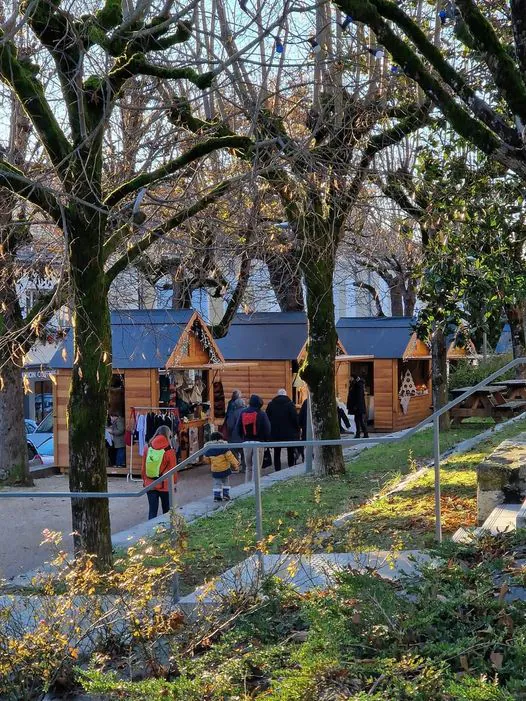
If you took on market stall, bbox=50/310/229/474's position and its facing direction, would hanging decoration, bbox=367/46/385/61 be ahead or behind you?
ahead

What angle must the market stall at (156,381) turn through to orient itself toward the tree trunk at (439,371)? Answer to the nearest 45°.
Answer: approximately 45° to its left

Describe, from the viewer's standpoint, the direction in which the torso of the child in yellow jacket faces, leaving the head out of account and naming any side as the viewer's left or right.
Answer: facing away from the viewer

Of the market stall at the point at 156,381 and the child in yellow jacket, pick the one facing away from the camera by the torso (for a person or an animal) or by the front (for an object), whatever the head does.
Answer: the child in yellow jacket

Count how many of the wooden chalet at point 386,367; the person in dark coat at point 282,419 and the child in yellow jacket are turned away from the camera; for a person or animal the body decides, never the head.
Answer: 2

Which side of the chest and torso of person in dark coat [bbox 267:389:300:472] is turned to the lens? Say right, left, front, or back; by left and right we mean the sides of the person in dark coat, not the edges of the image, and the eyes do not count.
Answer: back

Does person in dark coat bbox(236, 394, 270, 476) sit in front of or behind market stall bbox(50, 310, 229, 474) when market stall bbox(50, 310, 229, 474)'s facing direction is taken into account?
in front

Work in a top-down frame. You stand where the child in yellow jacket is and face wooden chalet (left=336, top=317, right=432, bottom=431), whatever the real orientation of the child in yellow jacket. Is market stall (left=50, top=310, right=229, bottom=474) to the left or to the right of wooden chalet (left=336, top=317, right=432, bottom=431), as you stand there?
left

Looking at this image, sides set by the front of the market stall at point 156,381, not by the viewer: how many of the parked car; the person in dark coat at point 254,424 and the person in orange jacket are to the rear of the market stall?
1

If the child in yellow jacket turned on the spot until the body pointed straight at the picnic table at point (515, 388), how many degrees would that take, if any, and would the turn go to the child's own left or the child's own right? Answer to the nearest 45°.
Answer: approximately 45° to the child's own right

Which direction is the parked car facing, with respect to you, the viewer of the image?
facing the viewer and to the left of the viewer

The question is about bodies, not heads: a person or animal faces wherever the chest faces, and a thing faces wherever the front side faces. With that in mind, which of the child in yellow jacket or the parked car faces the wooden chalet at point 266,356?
the child in yellow jacket

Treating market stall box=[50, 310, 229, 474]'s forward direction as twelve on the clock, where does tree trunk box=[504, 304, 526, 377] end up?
The tree trunk is roughly at 11 o'clock from the market stall.

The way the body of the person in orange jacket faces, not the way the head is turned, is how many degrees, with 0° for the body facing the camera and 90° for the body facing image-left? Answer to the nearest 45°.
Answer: approximately 225°

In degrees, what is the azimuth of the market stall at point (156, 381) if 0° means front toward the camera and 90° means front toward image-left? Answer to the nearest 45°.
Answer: approximately 315°
